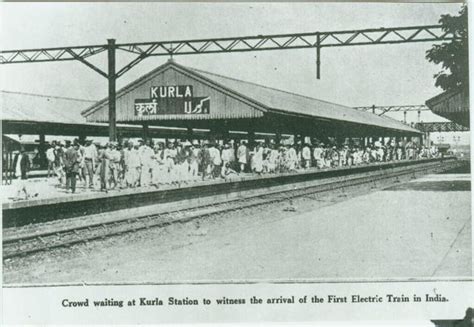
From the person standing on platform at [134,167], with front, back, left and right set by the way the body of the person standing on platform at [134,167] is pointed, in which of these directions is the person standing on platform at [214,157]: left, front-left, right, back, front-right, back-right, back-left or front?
left

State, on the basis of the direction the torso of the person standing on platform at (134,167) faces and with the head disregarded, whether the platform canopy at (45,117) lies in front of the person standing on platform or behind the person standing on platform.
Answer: behind

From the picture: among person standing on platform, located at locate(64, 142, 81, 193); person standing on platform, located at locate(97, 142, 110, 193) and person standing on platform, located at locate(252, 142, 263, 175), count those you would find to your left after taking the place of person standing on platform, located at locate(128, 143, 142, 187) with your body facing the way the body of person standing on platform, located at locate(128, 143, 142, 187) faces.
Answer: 1

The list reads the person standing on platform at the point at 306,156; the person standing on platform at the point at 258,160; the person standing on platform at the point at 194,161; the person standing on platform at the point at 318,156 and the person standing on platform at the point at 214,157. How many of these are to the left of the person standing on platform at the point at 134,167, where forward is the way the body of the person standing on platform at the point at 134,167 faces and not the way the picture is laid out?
5

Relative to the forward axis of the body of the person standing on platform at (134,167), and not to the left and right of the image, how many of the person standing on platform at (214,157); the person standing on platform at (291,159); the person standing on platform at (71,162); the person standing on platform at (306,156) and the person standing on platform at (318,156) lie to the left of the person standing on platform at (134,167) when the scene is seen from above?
4

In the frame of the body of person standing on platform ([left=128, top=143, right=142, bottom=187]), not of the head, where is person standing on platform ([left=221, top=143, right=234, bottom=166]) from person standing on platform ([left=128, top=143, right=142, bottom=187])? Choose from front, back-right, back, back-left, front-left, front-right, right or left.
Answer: left

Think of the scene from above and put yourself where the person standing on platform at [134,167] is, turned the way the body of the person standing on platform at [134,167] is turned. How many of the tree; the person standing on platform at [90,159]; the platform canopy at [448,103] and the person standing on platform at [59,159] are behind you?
2

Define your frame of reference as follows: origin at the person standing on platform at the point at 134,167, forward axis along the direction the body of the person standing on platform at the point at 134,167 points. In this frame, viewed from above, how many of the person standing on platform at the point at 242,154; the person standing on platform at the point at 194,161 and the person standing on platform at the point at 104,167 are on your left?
2

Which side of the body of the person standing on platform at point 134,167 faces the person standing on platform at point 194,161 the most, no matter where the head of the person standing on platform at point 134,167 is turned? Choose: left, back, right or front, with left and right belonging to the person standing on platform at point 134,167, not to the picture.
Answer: left

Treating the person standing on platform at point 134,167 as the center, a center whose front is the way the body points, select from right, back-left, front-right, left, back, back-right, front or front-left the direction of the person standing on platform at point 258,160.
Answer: left

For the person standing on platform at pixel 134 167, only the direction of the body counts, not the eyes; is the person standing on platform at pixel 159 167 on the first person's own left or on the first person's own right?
on the first person's own left

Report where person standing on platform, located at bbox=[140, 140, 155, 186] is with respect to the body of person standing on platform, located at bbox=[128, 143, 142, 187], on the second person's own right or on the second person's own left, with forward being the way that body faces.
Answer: on the second person's own left

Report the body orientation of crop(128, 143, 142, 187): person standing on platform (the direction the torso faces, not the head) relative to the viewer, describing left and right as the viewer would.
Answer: facing the viewer and to the right of the viewer

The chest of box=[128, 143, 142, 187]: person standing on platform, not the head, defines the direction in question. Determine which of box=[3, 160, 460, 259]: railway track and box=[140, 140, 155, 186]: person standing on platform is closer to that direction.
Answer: the railway track
